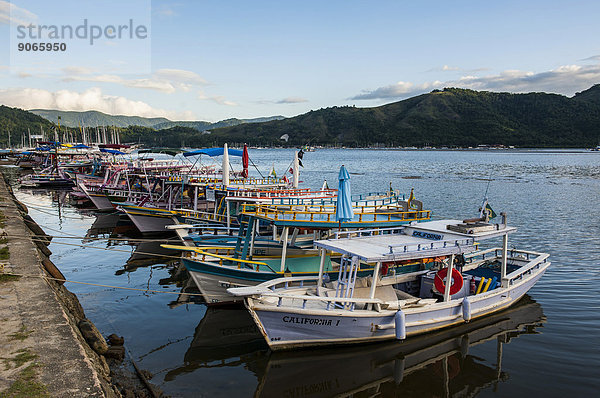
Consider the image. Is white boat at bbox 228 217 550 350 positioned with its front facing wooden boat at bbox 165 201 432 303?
no

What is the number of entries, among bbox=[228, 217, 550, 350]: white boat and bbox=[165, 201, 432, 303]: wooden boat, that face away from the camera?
0

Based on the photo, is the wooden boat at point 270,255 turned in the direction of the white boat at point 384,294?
no

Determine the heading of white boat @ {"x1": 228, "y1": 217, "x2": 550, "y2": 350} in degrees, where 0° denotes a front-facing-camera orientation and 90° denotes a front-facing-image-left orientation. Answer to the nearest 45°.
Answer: approximately 45°

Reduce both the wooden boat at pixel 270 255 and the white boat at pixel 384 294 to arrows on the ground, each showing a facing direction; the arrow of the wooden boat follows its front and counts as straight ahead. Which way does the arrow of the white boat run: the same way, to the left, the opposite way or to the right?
the same way

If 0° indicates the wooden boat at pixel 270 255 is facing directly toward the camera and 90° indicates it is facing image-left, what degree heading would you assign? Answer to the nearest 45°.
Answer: approximately 45°
